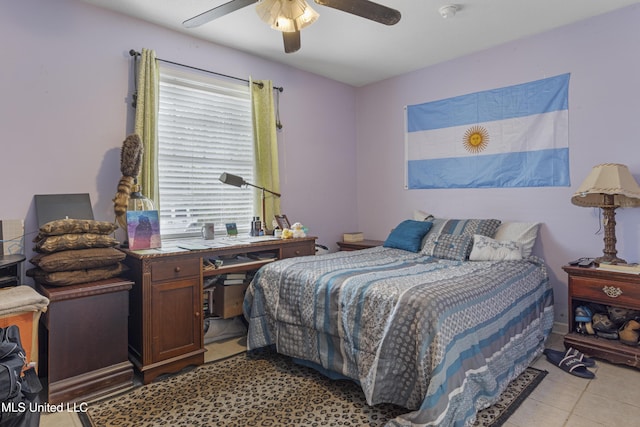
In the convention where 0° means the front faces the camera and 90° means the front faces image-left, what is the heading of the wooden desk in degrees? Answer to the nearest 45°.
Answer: approximately 315°

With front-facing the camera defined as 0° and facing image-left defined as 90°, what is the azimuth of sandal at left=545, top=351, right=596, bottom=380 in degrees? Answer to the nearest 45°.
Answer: approximately 315°

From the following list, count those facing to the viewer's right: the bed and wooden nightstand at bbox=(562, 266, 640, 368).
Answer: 0

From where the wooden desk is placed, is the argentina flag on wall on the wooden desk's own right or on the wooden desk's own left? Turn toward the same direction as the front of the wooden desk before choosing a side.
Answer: on the wooden desk's own left

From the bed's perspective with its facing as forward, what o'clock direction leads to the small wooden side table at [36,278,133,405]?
The small wooden side table is roughly at 1 o'clock from the bed.

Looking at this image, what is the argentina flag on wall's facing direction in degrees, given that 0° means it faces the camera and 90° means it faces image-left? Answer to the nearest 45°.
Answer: approximately 45°

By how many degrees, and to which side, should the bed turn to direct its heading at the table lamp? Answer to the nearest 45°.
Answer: approximately 180°

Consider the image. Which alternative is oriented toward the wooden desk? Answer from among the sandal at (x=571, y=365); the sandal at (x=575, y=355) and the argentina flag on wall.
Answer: the argentina flag on wall

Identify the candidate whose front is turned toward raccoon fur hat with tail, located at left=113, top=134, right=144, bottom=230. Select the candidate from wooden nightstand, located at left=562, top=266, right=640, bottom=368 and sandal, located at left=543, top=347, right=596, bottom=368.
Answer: the wooden nightstand
